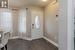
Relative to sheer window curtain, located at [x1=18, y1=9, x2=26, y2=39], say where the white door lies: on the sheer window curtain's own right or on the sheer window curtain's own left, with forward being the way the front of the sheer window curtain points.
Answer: on the sheer window curtain's own left
